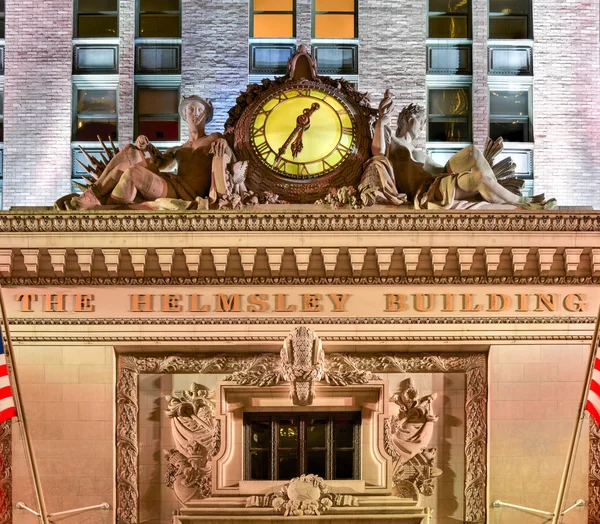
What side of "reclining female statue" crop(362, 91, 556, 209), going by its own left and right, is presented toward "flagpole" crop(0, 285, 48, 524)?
right

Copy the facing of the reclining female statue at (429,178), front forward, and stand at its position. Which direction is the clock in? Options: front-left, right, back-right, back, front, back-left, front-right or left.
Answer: back-right

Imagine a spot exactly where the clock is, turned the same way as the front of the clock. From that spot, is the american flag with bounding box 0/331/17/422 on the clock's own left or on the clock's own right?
on the clock's own right

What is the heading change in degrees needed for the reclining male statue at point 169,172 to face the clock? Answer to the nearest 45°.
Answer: approximately 135° to its left

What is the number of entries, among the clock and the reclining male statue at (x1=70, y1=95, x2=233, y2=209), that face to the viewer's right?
0

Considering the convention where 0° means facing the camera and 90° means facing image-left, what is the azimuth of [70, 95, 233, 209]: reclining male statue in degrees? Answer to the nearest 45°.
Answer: approximately 45°

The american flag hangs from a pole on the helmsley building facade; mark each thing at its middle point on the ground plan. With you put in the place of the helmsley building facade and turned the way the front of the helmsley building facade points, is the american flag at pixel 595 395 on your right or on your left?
on your left

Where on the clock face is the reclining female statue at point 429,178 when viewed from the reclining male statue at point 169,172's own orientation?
the reclining female statue at point 429,178 is roughly at 8 o'clock from the reclining male statue at point 169,172.

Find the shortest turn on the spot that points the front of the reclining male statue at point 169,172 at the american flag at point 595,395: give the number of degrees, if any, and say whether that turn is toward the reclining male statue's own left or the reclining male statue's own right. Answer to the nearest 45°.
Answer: approximately 90° to the reclining male statue's own left

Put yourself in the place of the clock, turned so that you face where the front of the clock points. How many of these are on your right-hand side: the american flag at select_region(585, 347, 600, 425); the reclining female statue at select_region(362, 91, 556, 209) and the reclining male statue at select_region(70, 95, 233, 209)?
1

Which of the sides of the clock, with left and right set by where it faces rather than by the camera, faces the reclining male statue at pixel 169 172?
right

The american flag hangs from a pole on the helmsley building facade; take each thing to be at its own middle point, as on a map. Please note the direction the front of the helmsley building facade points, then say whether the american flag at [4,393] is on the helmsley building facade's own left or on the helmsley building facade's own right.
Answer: on the helmsley building facade's own right
